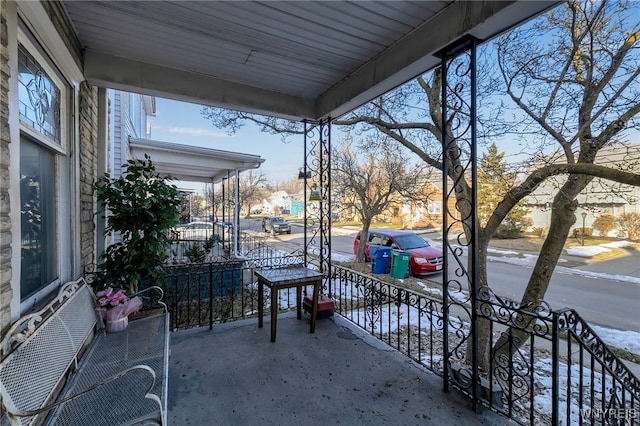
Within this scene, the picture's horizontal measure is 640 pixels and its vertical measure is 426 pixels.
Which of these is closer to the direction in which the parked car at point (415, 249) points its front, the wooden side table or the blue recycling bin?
the wooden side table

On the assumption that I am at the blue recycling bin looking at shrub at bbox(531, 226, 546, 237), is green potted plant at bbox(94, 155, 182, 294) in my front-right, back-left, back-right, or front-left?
back-right

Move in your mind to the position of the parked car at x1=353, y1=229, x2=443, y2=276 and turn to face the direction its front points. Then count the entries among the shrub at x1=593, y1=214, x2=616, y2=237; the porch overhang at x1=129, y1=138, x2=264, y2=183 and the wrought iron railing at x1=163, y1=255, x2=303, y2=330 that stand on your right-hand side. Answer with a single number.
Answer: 2

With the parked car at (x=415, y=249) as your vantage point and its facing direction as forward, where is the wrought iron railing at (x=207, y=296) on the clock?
The wrought iron railing is roughly at 3 o'clock from the parked car.

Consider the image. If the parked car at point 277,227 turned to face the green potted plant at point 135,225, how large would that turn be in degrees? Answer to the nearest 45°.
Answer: approximately 45° to its right

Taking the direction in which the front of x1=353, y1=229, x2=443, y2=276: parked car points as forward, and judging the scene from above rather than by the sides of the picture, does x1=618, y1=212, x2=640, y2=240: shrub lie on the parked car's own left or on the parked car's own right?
on the parked car's own left

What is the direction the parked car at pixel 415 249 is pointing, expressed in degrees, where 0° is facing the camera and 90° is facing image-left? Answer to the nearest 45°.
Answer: approximately 315°
